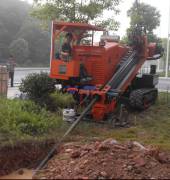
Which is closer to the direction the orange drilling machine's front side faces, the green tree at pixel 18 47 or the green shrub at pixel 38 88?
the green shrub

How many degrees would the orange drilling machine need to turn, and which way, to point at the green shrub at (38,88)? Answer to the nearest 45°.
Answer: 0° — it already faces it

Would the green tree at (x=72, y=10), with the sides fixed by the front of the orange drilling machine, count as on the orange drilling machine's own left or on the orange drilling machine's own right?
on the orange drilling machine's own right

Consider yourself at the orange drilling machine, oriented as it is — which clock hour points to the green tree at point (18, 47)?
The green tree is roughly at 4 o'clock from the orange drilling machine.

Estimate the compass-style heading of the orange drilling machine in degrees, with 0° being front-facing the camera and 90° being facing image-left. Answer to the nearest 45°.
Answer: approximately 45°

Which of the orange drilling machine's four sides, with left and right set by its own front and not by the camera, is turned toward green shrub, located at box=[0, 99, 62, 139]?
front

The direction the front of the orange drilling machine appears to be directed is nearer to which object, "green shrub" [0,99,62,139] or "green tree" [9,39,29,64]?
the green shrub

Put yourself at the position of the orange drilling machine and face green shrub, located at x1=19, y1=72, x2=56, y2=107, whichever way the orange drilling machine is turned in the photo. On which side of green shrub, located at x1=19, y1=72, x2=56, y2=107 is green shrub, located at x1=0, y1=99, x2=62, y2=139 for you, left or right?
left
